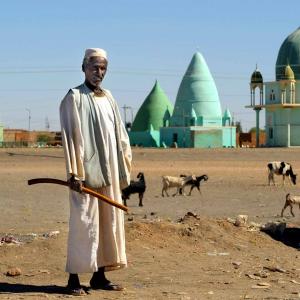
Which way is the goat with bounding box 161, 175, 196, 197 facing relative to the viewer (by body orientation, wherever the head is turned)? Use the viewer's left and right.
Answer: facing to the right of the viewer

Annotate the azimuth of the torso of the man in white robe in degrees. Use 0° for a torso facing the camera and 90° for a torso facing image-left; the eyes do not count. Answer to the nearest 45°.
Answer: approximately 315°

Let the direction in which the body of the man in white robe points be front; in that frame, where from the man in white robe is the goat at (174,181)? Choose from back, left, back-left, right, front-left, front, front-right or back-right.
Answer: back-left

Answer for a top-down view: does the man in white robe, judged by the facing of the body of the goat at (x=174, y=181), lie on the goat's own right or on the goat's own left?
on the goat's own right
